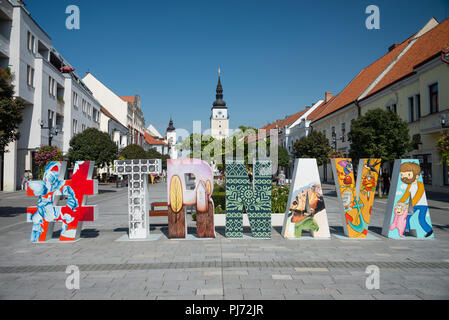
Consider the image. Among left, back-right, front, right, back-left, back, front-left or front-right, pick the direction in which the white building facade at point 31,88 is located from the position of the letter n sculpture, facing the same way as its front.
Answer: back-right

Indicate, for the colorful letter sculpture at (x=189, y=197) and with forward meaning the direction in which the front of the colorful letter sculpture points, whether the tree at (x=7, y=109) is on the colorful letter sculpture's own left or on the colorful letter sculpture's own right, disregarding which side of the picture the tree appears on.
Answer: on the colorful letter sculpture's own right

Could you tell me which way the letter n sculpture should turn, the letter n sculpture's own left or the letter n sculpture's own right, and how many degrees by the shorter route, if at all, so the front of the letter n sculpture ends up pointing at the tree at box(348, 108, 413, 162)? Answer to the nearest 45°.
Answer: approximately 135° to the letter n sculpture's own left

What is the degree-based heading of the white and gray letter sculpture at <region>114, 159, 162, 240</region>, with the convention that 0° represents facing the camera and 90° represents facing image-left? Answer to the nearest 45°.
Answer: approximately 0°

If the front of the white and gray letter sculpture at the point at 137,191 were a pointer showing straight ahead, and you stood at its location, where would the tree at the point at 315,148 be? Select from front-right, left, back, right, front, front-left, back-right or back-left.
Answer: back-left

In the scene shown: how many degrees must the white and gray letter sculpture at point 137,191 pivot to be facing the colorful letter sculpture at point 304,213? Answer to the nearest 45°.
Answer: approximately 90° to its left

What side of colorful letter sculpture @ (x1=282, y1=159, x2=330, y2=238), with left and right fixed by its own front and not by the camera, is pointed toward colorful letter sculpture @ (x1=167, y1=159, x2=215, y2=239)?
right

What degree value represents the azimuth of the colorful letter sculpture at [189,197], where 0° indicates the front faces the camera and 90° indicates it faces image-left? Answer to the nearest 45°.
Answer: approximately 0°

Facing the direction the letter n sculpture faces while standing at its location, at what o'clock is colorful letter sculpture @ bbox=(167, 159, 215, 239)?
The colorful letter sculpture is roughly at 3 o'clock from the letter n sculpture.

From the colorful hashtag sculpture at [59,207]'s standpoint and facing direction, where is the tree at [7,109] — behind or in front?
behind

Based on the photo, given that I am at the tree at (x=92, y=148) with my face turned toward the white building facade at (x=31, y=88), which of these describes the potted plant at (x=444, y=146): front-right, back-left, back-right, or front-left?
back-left

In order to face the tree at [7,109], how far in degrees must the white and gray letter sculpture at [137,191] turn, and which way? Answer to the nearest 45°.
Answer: approximately 135° to its right
